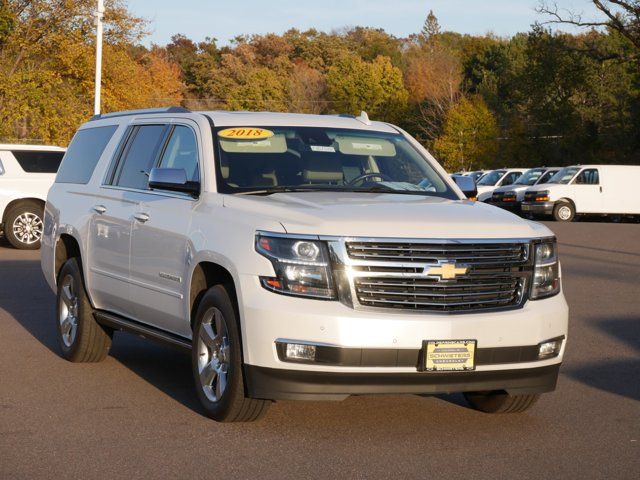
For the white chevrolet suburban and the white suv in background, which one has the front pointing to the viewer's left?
the white suv in background

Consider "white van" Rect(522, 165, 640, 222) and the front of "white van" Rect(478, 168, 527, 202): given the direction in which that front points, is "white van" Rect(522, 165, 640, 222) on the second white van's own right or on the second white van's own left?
on the second white van's own left

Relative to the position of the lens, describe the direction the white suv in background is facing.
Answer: facing to the left of the viewer

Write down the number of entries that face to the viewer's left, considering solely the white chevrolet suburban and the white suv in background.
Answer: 1

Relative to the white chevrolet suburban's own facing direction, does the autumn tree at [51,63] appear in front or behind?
behind

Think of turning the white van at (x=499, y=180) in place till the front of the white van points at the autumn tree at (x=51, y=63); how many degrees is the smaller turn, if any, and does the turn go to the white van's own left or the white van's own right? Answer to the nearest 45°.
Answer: approximately 45° to the white van's own right

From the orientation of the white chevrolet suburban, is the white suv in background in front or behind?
behind

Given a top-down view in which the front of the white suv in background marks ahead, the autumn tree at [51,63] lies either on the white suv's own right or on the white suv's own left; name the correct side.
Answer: on the white suv's own right

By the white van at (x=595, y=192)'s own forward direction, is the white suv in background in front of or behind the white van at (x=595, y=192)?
in front

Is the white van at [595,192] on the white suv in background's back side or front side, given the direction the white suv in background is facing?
on the back side

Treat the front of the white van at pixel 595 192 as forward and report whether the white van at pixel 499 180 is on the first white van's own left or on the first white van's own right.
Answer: on the first white van's own right

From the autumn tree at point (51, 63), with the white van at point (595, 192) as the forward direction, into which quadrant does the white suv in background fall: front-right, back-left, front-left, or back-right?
front-right

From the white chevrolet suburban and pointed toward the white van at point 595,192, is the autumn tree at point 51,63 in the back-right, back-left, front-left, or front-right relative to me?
front-left

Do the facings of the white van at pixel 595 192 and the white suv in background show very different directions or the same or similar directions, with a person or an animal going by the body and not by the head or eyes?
same or similar directions

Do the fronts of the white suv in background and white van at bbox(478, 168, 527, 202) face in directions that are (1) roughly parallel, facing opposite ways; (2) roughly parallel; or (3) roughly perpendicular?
roughly parallel

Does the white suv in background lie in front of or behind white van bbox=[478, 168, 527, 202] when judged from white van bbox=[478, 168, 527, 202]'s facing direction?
in front
